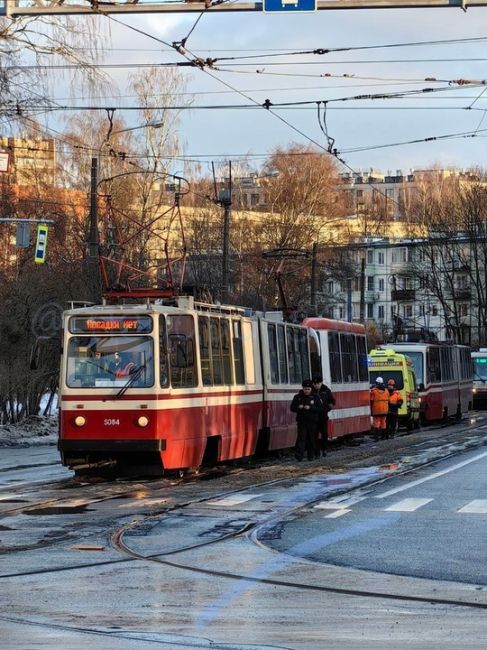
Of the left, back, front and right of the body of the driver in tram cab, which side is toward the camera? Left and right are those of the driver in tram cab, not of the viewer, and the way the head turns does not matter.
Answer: front

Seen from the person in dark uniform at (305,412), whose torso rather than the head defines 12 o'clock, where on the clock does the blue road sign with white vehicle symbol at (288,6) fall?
The blue road sign with white vehicle symbol is roughly at 12 o'clock from the person in dark uniform.

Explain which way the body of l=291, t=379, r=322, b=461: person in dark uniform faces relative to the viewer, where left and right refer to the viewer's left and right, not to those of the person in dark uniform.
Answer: facing the viewer

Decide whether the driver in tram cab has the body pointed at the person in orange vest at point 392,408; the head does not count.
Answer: no

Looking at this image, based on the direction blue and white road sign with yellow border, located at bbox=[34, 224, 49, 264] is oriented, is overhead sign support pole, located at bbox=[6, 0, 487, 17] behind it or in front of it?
in front

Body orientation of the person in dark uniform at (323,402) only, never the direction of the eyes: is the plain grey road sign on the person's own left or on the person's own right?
on the person's own right

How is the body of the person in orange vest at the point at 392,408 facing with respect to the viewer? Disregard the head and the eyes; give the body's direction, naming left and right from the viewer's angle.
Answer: facing the viewer and to the left of the viewer

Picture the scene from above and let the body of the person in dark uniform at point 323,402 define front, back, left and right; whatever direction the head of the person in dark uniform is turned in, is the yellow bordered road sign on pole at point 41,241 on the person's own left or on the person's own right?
on the person's own right

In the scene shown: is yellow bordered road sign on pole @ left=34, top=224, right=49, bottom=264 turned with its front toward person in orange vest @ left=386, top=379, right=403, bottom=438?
no

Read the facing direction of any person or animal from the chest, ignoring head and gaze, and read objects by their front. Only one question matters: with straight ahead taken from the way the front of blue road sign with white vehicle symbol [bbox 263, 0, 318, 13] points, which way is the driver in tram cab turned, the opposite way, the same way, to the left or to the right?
the same way

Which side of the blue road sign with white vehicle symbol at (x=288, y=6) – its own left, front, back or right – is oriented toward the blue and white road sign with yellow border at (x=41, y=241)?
back

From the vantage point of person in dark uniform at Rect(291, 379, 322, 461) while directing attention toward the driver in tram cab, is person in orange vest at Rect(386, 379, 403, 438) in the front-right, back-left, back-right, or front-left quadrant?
back-right

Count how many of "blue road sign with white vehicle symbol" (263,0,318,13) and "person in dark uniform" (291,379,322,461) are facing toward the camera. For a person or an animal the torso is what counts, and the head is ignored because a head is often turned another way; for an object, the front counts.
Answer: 2
